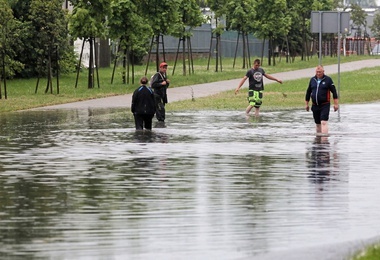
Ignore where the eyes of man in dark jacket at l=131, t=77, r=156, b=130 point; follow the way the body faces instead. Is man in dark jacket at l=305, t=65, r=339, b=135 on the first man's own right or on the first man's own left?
on the first man's own right

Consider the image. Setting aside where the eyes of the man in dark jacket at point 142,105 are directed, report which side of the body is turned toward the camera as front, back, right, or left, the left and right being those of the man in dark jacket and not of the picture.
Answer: back

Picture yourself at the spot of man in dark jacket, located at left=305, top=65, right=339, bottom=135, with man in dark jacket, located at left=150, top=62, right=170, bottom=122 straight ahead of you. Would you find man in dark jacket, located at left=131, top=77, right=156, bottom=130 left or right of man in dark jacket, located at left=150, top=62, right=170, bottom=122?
left

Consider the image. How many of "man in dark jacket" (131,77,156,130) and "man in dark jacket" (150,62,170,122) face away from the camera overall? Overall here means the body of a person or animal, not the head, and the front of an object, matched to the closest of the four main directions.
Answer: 1

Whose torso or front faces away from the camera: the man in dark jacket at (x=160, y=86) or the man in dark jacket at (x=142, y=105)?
the man in dark jacket at (x=142, y=105)

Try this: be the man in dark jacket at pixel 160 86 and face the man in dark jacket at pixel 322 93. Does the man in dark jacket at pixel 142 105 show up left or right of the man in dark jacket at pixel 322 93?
right
